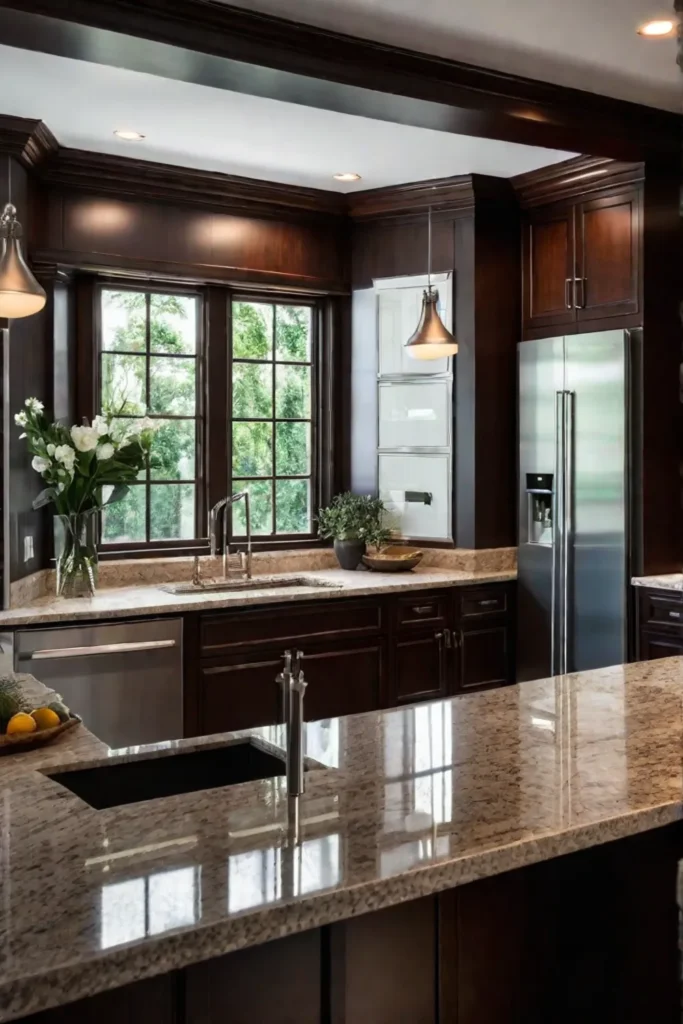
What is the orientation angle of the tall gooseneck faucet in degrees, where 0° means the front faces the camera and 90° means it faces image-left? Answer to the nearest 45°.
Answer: approximately 45°

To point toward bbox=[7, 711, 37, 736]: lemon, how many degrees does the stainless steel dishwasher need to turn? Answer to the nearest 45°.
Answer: approximately 45° to its right

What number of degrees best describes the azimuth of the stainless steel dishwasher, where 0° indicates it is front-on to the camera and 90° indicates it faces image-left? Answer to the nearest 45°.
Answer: approximately 315°

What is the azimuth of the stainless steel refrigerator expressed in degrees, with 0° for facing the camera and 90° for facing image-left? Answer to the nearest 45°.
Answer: approximately 0°
